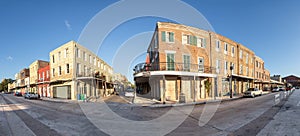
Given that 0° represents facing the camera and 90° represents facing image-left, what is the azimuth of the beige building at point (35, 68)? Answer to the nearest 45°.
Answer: approximately 45°

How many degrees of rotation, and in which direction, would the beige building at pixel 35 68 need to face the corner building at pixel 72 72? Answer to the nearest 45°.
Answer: approximately 45° to its left

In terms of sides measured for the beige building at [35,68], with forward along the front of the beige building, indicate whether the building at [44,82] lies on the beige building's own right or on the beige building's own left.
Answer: on the beige building's own left

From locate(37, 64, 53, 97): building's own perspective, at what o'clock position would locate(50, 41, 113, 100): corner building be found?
The corner building is roughly at 10 o'clock from the building.
